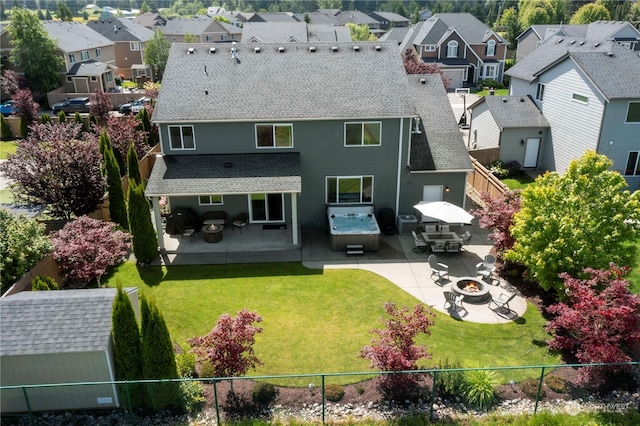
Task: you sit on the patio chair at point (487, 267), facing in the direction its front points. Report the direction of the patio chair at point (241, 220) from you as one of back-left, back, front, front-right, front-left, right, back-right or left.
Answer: front-right

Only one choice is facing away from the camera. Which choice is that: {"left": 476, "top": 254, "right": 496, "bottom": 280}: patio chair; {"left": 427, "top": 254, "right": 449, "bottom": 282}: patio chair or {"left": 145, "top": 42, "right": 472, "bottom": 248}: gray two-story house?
the gray two-story house

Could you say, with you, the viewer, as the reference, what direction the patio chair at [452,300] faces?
facing away from the viewer and to the right of the viewer

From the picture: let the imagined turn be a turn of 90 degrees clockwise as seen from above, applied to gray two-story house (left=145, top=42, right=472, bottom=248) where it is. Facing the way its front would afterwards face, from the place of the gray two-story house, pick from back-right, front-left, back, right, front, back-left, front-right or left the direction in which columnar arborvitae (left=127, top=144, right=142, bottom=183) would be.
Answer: back

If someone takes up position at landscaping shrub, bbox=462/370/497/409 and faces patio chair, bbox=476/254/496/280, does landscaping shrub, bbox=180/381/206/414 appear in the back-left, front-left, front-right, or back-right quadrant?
back-left

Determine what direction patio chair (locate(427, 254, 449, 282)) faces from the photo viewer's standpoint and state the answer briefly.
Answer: facing the viewer and to the right of the viewer

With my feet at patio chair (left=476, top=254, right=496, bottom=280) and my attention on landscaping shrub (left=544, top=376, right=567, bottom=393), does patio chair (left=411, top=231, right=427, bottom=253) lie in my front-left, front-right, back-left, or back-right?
back-right

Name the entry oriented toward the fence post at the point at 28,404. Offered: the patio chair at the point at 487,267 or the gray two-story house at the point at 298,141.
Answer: the patio chair

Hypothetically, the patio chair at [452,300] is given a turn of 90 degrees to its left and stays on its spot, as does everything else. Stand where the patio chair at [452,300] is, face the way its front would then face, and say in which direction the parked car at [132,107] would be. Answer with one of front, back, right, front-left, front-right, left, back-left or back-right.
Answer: front

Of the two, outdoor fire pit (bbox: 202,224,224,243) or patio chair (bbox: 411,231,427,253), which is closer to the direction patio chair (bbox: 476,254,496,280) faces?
the outdoor fire pit

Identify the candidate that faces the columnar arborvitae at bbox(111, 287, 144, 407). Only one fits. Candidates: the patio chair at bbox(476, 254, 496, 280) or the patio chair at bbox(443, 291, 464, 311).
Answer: the patio chair at bbox(476, 254, 496, 280)

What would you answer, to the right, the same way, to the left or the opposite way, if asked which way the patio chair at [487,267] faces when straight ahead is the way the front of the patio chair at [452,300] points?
the opposite way

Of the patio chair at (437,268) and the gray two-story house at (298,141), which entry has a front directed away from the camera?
the gray two-story house

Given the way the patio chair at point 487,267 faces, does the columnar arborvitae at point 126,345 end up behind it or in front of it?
in front

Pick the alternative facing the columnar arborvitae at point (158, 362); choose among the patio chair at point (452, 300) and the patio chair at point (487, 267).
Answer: the patio chair at point (487, 267)

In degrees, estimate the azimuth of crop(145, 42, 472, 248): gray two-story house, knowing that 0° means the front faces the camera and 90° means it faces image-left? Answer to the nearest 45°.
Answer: approximately 180°

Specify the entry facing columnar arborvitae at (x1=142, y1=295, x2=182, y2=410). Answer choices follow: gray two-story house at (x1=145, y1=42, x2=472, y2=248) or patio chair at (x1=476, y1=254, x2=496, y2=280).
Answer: the patio chair

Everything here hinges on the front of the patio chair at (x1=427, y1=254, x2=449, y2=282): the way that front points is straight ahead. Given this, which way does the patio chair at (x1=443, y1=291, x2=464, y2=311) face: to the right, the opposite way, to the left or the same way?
to the left

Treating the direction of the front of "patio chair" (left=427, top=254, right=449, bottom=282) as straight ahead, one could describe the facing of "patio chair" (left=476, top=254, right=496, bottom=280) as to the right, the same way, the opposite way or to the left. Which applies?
to the right

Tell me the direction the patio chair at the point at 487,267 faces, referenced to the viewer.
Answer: facing the viewer and to the left of the viewer

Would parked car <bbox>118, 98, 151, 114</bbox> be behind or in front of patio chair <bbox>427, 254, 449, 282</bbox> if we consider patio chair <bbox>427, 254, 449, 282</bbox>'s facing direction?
behind

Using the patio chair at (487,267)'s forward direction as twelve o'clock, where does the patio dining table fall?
The patio dining table is roughly at 3 o'clock from the patio chair.
